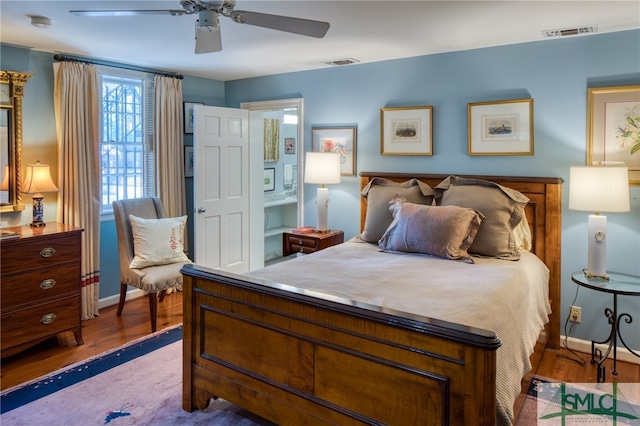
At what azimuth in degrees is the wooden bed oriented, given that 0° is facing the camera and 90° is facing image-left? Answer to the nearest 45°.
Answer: approximately 45°

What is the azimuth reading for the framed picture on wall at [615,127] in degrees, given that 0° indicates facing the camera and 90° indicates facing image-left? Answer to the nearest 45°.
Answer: approximately 0°

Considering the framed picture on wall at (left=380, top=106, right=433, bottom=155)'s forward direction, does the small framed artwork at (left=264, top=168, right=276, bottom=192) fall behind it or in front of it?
behind

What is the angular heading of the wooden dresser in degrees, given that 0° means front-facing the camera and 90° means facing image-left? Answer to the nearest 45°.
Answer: approximately 315°

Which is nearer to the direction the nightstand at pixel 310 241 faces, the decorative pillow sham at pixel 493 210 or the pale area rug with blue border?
the pale area rug with blue border
